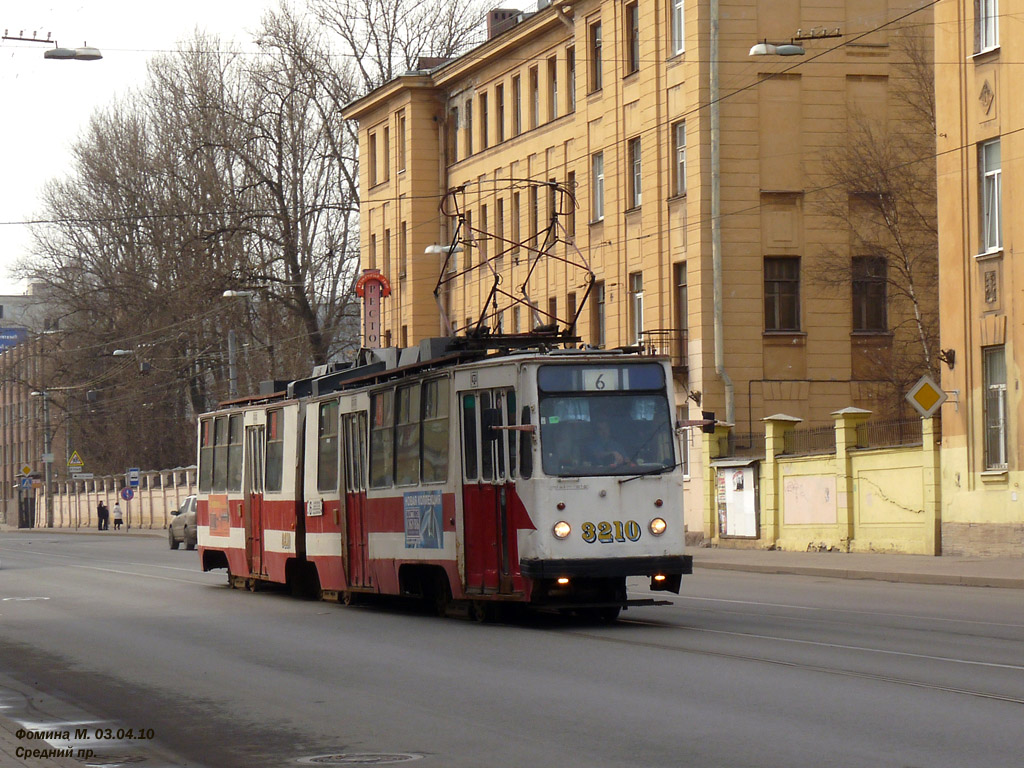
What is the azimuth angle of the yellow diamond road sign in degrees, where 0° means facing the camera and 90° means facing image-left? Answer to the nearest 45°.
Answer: approximately 0°

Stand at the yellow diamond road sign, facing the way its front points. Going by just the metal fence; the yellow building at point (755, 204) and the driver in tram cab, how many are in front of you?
1

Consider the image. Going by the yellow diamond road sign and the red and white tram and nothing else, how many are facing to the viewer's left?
0

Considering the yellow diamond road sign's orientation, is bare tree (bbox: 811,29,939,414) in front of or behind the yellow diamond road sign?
behind

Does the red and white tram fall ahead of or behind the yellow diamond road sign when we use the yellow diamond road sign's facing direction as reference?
ahead

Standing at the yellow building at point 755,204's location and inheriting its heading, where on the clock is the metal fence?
The metal fence is roughly at 10 o'clock from the yellow building.

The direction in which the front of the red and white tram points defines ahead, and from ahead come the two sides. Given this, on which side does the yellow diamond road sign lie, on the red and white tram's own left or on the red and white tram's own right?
on the red and white tram's own left

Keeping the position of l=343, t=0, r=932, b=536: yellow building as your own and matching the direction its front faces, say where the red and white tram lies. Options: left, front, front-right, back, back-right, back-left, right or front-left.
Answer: front-left

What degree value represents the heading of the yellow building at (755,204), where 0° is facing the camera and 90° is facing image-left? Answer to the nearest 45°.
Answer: approximately 45°

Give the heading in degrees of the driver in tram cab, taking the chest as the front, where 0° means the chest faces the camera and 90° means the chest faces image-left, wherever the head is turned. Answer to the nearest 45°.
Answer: approximately 315°

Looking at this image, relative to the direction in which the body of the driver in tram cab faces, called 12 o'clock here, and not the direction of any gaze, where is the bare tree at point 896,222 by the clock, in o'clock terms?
The bare tree is roughly at 8 o'clock from the driver in tram cab.

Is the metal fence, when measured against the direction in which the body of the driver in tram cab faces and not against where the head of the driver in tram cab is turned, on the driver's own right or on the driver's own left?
on the driver's own left
